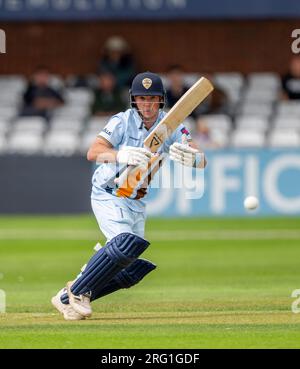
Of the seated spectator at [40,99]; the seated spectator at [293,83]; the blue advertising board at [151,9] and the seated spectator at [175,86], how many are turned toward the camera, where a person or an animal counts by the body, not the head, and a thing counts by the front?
4

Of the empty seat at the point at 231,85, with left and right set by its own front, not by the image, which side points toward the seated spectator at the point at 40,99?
right

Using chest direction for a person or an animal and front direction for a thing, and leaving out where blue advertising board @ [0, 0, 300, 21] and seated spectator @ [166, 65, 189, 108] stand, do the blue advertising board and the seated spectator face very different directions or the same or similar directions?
same or similar directions

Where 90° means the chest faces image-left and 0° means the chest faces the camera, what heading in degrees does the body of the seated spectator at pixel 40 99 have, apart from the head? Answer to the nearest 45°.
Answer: approximately 0°

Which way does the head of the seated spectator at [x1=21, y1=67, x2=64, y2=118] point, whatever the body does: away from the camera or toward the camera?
toward the camera

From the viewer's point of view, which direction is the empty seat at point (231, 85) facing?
toward the camera

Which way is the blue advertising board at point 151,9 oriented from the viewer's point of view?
toward the camera

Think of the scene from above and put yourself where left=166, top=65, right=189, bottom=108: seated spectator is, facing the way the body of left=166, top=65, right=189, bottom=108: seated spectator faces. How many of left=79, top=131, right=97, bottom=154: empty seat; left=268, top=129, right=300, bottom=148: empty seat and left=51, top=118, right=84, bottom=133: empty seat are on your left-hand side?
1

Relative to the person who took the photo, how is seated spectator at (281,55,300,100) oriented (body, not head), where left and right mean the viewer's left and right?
facing the viewer

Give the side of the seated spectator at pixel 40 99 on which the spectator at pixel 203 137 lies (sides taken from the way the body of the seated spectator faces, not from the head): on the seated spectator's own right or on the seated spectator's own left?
on the seated spectator's own left

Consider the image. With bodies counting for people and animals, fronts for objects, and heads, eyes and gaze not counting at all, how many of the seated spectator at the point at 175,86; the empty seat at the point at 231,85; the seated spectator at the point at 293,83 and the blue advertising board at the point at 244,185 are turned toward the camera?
4

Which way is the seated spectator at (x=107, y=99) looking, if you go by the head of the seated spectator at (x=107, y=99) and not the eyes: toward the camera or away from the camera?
toward the camera
